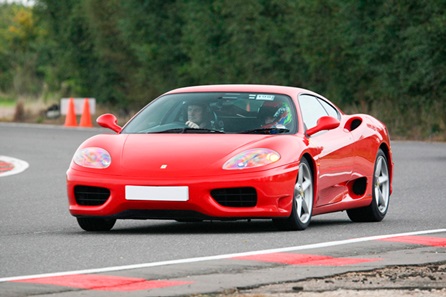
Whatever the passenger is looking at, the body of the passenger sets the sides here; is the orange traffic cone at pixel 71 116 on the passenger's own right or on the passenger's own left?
on the passenger's own right

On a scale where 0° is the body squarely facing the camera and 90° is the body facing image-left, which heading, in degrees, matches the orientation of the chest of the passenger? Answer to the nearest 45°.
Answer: approximately 45°

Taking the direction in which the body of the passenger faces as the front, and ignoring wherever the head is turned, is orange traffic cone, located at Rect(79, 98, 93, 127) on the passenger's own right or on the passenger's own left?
on the passenger's own right

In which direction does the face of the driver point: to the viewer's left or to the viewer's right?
to the viewer's left
